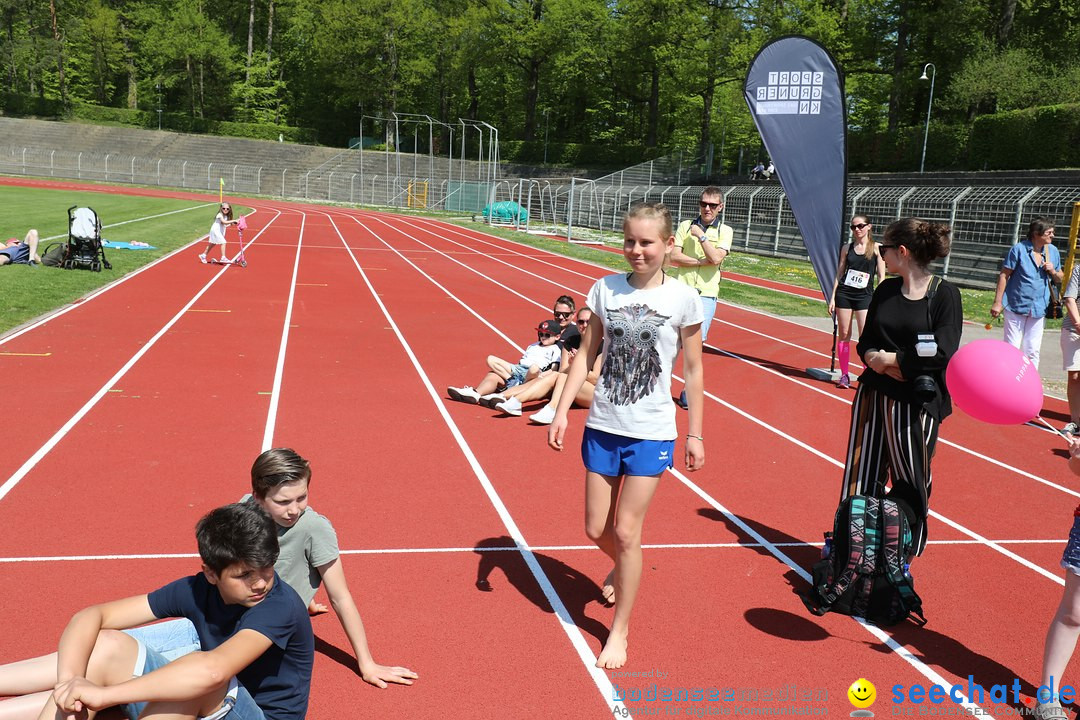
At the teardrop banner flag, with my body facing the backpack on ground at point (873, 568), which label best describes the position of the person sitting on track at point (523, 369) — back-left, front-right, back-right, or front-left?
front-right

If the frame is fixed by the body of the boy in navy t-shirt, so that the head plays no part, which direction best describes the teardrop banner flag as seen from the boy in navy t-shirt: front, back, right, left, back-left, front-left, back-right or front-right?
back

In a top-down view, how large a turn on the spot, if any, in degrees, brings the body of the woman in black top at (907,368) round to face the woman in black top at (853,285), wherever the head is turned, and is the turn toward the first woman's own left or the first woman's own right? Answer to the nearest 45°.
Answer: approximately 135° to the first woman's own right

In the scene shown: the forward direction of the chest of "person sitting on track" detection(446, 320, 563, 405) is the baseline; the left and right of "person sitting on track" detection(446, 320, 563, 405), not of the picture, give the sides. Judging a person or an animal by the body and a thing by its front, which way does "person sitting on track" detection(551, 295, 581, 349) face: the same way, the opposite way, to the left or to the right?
the same way

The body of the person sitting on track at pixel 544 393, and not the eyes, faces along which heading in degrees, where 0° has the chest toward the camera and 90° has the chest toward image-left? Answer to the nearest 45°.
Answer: approximately 45°

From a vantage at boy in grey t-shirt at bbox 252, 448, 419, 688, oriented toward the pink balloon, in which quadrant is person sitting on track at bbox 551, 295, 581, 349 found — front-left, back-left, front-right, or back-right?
front-left

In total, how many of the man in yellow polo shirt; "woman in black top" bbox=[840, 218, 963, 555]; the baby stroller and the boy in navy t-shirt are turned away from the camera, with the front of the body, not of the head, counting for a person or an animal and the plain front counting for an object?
0

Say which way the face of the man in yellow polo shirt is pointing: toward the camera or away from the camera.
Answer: toward the camera

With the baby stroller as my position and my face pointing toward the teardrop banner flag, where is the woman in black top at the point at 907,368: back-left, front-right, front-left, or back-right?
front-right

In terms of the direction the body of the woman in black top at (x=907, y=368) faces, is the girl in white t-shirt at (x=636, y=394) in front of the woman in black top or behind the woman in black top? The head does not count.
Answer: in front

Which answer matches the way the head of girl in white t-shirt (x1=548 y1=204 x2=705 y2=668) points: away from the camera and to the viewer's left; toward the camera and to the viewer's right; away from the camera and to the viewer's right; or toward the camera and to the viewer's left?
toward the camera and to the viewer's left

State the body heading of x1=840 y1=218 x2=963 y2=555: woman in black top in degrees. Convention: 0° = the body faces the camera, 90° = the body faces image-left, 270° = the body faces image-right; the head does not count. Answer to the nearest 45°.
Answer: approximately 45°
